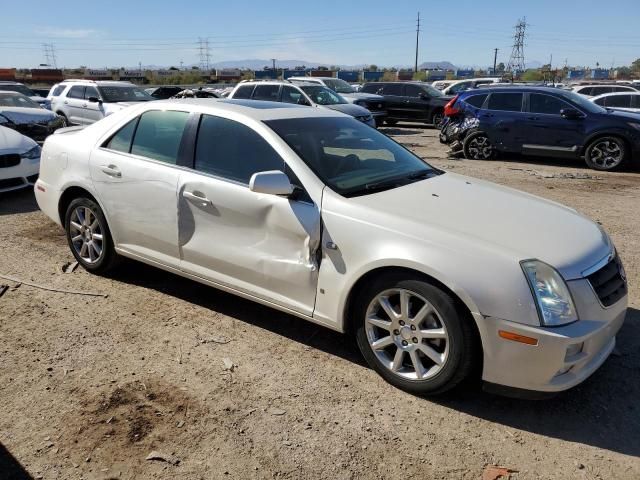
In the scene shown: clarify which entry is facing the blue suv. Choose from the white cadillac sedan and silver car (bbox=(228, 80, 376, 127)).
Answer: the silver car

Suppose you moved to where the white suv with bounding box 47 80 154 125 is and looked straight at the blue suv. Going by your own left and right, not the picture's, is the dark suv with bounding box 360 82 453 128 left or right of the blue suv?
left

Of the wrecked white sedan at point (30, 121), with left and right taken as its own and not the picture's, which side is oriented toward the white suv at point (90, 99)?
left

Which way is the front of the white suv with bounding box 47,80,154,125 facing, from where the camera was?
facing the viewer and to the right of the viewer

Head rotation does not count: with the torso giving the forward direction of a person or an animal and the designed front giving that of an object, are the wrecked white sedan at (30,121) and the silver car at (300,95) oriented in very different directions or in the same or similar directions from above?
same or similar directions

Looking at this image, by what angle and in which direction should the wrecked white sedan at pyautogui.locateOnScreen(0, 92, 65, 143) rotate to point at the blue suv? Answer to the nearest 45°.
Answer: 0° — it already faces it

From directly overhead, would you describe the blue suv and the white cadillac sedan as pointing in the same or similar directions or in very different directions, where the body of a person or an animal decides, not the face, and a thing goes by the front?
same or similar directions

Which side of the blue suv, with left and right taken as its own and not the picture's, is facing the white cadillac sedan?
right

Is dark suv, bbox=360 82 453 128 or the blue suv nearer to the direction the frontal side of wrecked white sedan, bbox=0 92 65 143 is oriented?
the blue suv

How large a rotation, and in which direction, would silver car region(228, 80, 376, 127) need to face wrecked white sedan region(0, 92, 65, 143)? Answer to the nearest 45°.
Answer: approximately 90° to its right

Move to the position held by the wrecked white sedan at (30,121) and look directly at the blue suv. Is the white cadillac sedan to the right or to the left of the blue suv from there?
right

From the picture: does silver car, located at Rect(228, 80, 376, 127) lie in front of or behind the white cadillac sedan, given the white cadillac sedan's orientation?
behind

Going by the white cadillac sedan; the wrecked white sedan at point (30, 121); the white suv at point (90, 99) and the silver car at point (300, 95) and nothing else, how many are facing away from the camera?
0

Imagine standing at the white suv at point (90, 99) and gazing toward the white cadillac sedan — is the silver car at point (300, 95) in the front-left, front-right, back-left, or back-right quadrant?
front-left
